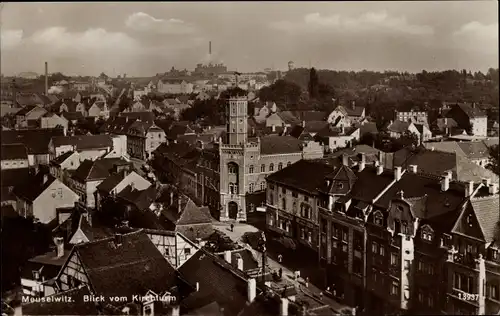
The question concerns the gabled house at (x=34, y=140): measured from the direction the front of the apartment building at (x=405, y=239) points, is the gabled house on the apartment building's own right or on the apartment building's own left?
on the apartment building's own right

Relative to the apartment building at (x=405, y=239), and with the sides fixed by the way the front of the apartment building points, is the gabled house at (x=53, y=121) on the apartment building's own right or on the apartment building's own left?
on the apartment building's own right

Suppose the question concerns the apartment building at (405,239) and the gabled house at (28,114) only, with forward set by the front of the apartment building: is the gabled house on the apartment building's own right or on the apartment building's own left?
on the apartment building's own right

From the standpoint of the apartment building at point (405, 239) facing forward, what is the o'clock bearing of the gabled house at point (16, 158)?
The gabled house is roughly at 2 o'clock from the apartment building.

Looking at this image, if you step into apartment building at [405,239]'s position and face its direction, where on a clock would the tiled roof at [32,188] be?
The tiled roof is roughly at 2 o'clock from the apartment building.

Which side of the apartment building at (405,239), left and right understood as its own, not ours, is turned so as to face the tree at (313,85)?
right

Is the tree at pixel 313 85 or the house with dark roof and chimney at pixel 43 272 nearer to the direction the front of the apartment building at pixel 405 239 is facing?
the house with dark roof and chimney

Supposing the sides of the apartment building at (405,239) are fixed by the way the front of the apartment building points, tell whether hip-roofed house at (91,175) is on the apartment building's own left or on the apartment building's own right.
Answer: on the apartment building's own right

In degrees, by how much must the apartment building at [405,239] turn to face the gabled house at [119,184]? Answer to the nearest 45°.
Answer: approximately 90° to its right

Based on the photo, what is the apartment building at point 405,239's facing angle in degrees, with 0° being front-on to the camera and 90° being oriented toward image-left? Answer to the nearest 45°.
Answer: approximately 45°
